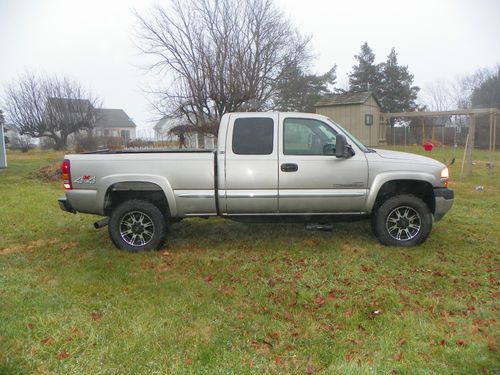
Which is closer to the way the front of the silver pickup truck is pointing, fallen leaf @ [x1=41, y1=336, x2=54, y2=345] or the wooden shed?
the wooden shed

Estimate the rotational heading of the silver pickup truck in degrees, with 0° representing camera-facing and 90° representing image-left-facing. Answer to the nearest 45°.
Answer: approximately 270°

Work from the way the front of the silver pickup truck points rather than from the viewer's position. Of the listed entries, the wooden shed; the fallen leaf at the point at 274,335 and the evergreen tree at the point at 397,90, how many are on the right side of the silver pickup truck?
1

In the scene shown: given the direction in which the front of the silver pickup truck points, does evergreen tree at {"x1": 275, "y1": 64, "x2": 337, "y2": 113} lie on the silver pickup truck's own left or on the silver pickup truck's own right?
on the silver pickup truck's own left

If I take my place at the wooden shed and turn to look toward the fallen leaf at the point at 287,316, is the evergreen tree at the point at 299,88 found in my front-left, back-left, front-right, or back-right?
back-right

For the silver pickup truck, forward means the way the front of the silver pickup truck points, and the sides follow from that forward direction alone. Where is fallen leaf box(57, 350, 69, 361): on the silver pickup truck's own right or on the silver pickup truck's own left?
on the silver pickup truck's own right

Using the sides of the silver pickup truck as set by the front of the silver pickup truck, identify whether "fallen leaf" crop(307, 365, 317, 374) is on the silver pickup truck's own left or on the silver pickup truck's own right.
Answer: on the silver pickup truck's own right

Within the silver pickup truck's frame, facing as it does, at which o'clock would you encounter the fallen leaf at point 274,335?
The fallen leaf is roughly at 3 o'clock from the silver pickup truck.

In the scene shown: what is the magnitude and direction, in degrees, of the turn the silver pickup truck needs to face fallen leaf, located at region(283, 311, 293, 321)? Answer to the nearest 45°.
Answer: approximately 90° to its right
